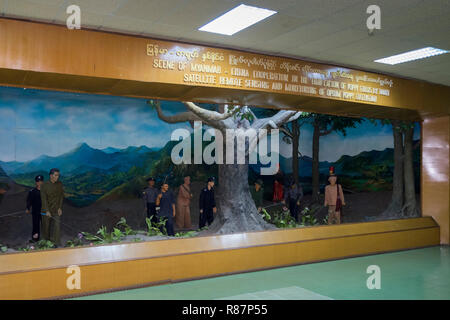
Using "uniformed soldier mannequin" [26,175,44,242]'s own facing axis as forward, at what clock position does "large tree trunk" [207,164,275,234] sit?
The large tree trunk is roughly at 11 o'clock from the uniformed soldier mannequin.

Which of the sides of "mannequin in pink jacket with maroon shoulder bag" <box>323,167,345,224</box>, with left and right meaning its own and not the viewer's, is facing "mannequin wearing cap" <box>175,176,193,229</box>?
right

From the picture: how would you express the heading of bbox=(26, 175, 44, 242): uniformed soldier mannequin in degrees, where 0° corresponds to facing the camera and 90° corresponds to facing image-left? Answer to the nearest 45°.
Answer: approximately 315°

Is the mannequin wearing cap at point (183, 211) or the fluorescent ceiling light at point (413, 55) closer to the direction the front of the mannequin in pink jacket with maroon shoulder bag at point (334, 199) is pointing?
the fluorescent ceiling light

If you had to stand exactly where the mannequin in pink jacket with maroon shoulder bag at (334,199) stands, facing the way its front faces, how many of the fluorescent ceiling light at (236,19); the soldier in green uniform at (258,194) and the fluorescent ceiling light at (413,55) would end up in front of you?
2

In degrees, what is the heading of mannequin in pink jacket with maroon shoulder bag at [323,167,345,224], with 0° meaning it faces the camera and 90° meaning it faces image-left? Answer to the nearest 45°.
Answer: approximately 0°

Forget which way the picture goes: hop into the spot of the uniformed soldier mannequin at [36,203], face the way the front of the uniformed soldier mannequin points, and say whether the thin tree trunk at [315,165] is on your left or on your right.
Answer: on your left

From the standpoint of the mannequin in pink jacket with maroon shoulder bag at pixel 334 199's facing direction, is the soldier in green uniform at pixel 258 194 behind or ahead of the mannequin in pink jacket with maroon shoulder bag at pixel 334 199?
behind

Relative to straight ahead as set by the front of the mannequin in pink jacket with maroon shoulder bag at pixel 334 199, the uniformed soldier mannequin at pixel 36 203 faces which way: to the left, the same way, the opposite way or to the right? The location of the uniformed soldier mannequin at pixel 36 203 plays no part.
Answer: the same way

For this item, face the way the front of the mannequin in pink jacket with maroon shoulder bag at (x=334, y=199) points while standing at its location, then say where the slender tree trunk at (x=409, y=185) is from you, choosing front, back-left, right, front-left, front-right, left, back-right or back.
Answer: back-left

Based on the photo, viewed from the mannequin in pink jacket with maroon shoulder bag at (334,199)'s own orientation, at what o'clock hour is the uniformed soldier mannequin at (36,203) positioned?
the uniformed soldier mannequin at (36,203) is roughly at 2 o'clock from the mannequin in pink jacket with maroon shoulder bag at (334,199).
